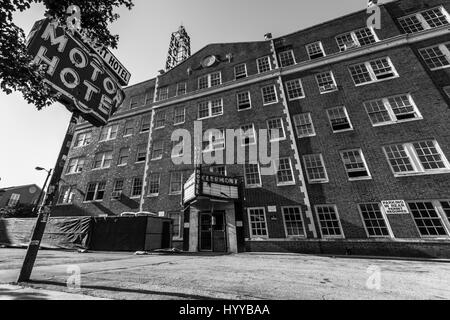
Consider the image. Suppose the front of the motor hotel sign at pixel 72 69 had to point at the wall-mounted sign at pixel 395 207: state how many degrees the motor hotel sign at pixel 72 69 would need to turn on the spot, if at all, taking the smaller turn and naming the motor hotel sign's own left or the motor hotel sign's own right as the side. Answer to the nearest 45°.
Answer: approximately 45° to the motor hotel sign's own left

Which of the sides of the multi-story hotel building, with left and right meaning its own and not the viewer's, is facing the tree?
front

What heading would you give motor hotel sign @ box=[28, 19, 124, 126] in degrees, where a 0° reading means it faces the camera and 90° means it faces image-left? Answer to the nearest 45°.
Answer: approximately 315°

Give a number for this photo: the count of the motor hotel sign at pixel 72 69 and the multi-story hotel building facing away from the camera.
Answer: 0

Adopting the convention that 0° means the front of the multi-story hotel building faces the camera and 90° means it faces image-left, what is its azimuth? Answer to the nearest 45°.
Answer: approximately 45°
